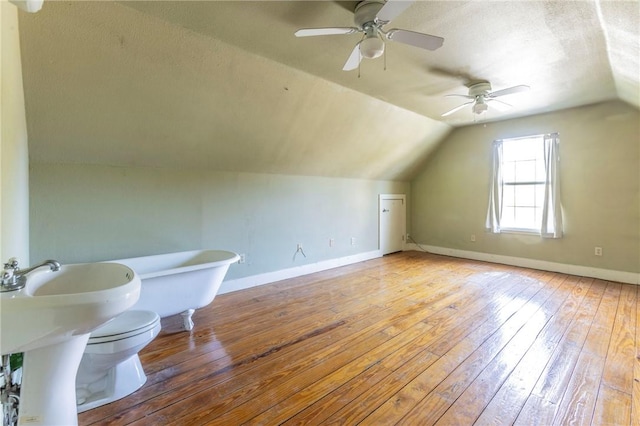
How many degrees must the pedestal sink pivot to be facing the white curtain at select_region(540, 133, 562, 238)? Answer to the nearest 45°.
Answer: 0° — it already faces it

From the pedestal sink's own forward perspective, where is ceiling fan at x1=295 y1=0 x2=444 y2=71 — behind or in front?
in front

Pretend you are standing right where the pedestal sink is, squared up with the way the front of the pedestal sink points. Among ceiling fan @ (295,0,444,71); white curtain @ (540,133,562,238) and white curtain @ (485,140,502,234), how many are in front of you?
3

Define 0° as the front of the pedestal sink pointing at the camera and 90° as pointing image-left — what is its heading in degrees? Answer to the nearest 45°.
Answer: approximately 270°

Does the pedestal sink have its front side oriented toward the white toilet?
no

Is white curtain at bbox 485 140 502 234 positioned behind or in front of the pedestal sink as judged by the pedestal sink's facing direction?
in front

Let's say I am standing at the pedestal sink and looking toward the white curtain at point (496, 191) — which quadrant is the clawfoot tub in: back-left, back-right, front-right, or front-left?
front-left

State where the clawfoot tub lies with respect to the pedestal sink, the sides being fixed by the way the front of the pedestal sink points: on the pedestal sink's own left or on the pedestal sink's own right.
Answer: on the pedestal sink's own left

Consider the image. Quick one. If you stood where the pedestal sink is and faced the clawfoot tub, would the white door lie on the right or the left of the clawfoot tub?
right

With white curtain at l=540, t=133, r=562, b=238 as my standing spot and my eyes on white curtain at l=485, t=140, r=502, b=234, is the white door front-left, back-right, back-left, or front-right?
front-left

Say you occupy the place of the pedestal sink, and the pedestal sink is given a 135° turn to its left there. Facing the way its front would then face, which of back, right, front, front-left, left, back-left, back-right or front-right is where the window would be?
back-right
